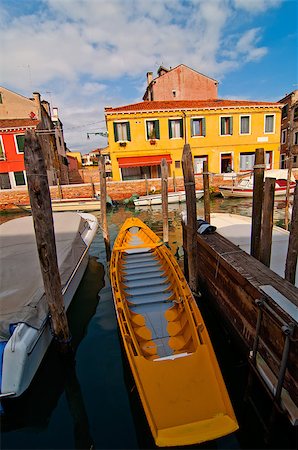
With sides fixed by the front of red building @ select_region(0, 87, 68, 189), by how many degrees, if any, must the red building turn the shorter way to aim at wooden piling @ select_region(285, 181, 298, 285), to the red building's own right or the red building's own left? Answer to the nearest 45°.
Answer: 0° — it already faces it

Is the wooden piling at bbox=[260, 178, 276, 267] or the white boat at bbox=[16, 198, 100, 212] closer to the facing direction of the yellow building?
the wooden piling

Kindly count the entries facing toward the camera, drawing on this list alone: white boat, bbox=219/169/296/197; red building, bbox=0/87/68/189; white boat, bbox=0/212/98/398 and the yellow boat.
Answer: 1

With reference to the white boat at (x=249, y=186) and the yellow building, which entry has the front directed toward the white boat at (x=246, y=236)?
the yellow building

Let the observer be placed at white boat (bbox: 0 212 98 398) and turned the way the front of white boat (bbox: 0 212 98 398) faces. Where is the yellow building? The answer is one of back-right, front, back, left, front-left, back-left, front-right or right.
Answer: front

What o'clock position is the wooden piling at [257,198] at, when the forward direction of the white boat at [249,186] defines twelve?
The wooden piling is roughly at 9 o'clock from the white boat.

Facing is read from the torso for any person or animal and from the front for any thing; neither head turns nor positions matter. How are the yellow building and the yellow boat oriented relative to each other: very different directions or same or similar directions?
very different directions

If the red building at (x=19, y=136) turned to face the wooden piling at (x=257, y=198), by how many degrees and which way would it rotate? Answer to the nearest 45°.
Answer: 0° — it already faces it

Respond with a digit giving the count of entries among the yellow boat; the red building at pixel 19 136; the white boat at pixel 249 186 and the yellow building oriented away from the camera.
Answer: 1

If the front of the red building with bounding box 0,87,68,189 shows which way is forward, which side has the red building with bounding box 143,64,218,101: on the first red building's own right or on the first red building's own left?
on the first red building's own left

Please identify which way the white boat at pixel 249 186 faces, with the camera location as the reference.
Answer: facing to the left of the viewer

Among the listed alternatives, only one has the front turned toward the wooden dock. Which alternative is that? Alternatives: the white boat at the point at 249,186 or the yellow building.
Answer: the yellow building

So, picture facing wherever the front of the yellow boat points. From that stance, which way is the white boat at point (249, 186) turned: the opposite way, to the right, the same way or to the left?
to the left

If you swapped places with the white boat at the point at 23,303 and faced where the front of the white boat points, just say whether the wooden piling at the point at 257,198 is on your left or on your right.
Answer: on your right
